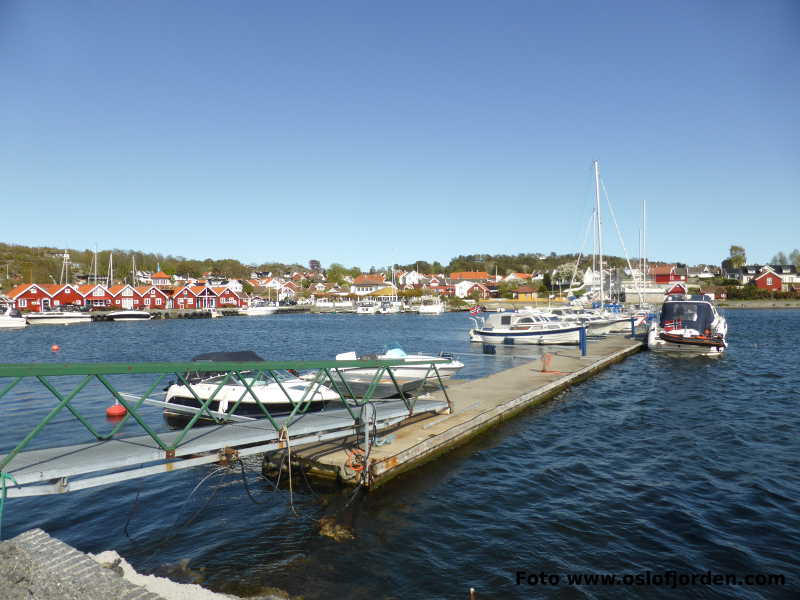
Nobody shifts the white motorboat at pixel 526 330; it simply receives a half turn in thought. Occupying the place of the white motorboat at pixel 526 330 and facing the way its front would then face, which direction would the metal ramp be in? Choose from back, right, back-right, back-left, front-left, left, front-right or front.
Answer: left

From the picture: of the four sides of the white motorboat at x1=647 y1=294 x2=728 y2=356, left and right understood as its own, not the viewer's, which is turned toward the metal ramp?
back

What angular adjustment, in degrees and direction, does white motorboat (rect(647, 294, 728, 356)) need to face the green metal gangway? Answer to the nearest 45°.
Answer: approximately 180°

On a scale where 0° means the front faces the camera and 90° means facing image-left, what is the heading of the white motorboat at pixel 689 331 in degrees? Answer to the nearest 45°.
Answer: approximately 180°

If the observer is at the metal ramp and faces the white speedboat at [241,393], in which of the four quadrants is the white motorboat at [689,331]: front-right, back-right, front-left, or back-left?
front-right

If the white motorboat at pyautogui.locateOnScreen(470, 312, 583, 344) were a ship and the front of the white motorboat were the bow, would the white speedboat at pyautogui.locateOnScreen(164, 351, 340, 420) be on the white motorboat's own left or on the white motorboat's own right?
on the white motorboat's own right

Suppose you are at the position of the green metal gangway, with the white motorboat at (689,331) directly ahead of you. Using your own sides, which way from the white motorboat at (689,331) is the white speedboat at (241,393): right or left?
left

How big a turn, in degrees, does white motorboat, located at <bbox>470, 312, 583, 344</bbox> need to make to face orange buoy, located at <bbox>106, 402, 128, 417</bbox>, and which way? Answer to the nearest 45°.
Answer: approximately 135° to its right

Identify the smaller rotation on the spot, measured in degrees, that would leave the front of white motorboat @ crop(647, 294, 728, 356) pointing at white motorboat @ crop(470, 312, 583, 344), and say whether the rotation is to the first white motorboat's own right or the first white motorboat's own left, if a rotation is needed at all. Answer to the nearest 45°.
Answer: approximately 90° to the first white motorboat's own left

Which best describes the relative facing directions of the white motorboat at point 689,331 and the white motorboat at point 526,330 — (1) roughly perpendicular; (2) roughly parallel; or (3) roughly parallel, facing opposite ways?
roughly perpendicular

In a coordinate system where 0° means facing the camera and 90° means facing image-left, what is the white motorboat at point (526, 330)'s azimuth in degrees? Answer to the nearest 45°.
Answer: approximately 270°
